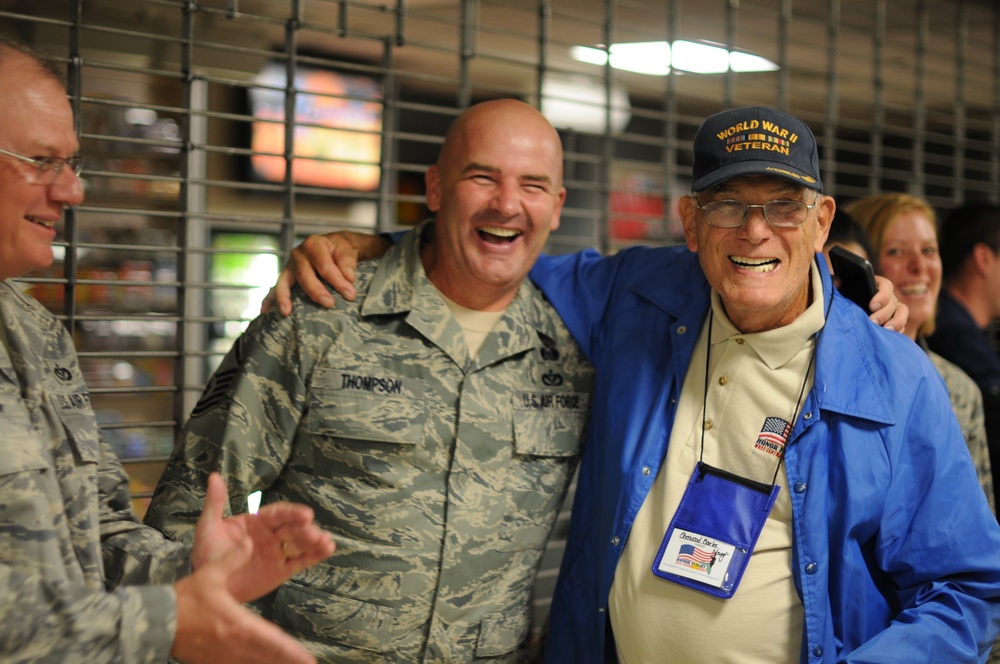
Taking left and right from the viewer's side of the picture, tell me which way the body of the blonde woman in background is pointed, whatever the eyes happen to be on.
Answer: facing the viewer

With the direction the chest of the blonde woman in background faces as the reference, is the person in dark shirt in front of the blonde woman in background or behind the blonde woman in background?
behind

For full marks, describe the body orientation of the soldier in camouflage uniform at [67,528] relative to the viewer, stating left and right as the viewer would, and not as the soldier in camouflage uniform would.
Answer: facing the viewer and to the right of the viewer

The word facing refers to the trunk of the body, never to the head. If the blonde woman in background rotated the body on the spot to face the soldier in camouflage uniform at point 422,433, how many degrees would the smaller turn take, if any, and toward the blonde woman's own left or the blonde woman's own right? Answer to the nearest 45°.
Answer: approximately 45° to the blonde woman's own right

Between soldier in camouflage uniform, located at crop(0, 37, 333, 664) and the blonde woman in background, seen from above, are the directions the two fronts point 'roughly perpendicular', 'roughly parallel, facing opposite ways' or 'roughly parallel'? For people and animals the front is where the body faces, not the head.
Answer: roughly perpendicular

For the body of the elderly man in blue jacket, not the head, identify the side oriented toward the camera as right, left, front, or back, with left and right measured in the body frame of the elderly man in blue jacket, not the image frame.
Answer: front

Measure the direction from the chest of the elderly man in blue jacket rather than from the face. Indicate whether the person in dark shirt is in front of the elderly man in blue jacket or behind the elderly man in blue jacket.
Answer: behind

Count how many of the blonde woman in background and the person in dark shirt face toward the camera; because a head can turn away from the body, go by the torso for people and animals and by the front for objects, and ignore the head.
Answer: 1

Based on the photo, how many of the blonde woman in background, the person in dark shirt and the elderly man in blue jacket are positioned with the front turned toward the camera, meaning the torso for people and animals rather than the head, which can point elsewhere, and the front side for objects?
2
